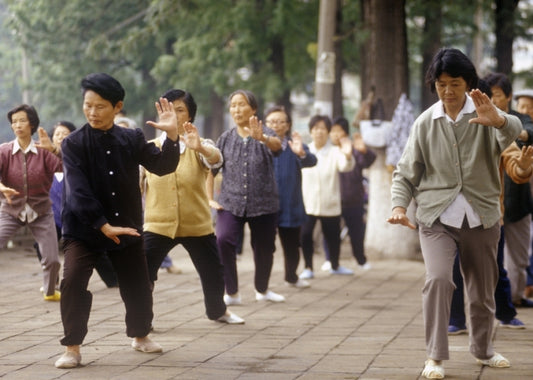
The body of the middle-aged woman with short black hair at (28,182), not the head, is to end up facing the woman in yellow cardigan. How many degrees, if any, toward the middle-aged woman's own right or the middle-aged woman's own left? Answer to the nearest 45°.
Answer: approximately 45° to the middle-aged woman's own left

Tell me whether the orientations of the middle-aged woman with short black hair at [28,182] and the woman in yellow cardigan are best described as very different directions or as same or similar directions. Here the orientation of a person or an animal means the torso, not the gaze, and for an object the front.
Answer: same or similar directions

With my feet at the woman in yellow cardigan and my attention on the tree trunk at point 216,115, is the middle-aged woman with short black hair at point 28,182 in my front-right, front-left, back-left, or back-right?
front-left

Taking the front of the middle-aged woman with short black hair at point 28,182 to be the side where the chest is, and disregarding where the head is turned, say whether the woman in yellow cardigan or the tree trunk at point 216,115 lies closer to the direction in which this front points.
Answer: the woman in yellow cardigan

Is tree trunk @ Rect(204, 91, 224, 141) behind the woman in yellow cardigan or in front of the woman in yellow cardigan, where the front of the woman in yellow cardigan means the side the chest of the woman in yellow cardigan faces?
behind

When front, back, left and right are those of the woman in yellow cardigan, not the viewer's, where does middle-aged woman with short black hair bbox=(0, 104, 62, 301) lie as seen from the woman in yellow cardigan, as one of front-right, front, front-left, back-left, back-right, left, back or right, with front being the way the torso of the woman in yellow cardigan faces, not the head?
back-right

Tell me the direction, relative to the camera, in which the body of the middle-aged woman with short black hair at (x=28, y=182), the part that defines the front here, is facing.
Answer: toward the camera

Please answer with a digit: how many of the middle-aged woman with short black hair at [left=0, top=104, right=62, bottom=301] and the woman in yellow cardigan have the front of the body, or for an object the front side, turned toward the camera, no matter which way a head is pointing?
2

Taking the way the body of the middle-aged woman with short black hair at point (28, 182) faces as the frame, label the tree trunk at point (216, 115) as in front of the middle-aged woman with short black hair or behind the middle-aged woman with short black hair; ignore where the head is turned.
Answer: behind

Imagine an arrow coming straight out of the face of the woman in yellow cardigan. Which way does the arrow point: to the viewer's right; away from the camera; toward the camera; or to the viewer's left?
toward the camera

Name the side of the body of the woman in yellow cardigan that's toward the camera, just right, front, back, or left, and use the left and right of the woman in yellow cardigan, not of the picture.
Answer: front
